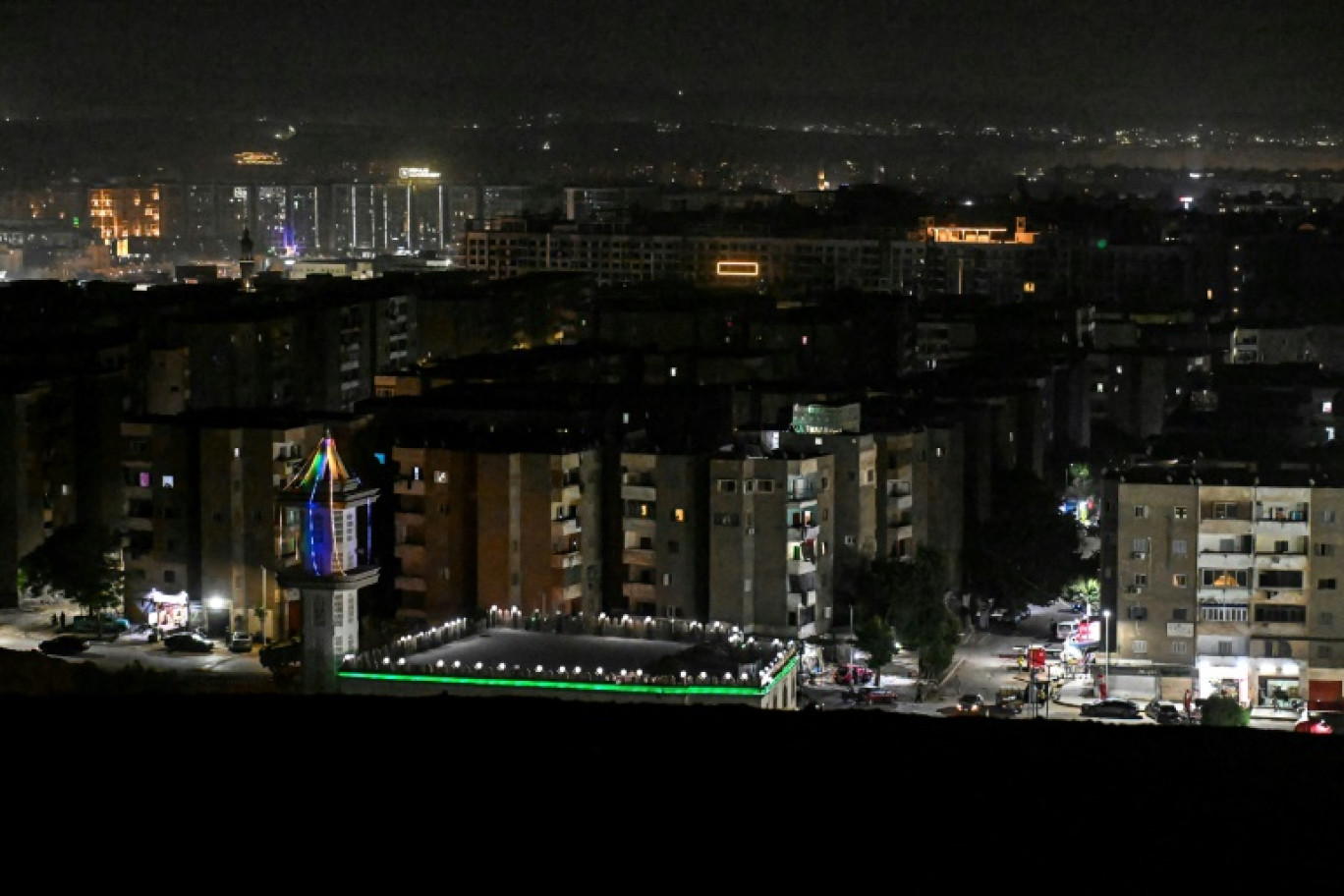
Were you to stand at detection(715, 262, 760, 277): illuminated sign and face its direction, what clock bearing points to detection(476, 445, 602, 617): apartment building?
The apartment building is roughly at 12 o'clock from the illuminated sign.

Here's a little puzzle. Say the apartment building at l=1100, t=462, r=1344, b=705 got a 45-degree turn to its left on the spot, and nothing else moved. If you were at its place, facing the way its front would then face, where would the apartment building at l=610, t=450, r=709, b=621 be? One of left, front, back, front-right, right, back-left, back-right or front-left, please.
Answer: back-right

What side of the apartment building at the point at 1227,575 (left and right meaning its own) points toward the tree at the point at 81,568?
right

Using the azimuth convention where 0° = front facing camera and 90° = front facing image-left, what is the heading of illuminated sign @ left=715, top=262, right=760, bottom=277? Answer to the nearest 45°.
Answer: approximately 0°

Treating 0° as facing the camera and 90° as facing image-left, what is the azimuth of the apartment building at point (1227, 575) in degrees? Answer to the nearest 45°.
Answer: approximately 0°

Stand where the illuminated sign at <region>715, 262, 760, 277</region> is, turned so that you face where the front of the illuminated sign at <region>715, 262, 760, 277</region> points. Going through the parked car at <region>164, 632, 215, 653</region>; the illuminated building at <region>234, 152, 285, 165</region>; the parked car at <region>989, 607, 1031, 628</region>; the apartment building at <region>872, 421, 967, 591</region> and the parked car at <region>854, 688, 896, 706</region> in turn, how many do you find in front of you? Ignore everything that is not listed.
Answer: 4

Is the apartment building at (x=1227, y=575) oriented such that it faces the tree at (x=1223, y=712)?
yes
